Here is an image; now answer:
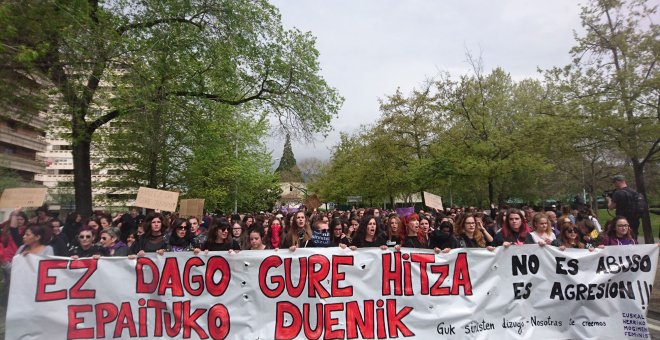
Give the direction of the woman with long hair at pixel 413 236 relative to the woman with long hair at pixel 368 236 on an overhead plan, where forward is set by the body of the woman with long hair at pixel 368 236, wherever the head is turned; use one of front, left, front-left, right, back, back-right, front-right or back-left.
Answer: left

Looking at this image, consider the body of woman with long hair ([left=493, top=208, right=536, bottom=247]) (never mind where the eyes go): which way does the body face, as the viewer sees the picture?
toward the camera

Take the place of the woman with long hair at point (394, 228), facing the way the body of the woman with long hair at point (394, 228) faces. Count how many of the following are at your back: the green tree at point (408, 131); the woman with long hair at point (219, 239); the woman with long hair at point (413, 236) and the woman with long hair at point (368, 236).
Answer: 1

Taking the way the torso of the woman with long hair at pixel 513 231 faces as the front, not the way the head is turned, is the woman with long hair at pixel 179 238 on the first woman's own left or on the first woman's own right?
on the first woman's own right

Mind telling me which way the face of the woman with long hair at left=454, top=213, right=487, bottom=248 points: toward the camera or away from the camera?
toward the camera

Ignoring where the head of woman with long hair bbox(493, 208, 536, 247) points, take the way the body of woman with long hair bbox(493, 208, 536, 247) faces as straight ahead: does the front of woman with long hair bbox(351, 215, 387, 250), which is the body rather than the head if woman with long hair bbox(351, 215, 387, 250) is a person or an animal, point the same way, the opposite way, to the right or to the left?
the same way

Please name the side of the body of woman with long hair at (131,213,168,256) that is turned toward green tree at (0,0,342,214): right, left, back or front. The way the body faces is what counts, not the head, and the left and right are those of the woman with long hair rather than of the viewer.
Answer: back

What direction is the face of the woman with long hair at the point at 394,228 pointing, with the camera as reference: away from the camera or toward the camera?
toward the camera

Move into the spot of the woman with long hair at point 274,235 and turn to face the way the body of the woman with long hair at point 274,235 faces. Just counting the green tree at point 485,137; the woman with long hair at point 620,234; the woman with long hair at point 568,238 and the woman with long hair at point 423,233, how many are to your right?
0

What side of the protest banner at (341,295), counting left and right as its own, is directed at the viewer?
front

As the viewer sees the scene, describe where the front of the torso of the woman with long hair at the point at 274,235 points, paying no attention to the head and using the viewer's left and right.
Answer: facing the viewer

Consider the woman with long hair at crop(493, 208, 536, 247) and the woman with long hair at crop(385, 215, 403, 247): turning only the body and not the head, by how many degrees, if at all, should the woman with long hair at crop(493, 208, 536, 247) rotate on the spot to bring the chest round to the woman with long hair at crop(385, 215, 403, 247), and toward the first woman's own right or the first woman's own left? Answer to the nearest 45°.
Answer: approximately 90° to the first woman's own right

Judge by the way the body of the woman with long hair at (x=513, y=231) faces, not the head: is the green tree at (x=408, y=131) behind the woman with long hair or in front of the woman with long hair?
behind

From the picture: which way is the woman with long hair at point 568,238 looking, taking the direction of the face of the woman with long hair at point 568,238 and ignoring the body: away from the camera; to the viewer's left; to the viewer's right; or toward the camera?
toward the camera

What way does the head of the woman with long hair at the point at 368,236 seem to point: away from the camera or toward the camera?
toward the camera

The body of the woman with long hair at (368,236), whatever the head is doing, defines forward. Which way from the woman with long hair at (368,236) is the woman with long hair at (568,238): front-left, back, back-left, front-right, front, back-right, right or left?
left
